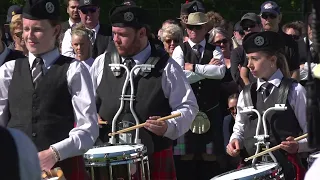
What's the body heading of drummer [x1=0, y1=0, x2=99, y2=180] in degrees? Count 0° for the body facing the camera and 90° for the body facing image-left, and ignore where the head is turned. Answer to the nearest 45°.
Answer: approximately 45°

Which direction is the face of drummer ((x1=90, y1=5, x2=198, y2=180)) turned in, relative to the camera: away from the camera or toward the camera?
toward the camera

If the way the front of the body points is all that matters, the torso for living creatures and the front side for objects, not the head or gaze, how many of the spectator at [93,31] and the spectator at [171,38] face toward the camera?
2

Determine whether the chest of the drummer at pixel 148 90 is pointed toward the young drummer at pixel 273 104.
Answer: no

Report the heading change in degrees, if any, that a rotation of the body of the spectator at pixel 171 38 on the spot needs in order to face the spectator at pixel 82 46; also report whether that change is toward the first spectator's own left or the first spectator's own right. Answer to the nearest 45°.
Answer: approximately 45° to the first spectator's own right

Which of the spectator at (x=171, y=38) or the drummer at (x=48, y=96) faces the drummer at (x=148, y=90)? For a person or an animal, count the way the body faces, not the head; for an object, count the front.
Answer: the spectator

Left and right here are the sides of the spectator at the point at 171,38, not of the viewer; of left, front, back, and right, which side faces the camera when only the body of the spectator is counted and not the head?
front

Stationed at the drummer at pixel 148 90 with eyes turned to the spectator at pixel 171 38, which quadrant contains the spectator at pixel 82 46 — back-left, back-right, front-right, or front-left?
front-left

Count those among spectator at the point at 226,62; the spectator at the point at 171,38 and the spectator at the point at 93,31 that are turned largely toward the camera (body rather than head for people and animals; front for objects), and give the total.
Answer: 3

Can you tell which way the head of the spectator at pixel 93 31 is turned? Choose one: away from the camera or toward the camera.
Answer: toward the camera

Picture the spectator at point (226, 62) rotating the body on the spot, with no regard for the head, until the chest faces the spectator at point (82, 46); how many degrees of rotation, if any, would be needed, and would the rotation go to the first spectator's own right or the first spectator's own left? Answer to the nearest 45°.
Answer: approximately 45° to the first spectator's own right

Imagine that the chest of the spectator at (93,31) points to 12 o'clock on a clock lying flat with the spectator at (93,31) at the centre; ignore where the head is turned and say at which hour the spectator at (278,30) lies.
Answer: the spectator at (278,30) is roughly at 9 o'clock from the spectator at (93,31).

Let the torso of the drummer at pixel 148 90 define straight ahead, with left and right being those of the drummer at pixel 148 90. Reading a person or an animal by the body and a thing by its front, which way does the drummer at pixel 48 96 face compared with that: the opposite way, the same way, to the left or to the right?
the same way

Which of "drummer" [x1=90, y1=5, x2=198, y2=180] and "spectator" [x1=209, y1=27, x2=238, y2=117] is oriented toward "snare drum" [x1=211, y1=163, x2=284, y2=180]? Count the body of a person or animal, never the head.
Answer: the spectator

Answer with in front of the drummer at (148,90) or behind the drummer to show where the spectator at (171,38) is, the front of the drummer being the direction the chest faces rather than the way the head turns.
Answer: behind

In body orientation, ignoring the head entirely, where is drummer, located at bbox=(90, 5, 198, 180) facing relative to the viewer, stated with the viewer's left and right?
facing the viewer and to the left of the viewer
